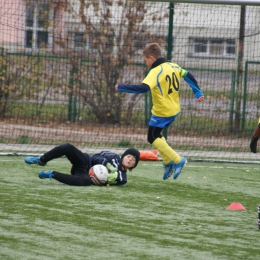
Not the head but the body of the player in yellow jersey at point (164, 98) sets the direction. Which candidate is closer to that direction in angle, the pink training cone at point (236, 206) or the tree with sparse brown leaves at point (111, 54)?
the tree with sparse brown leaves

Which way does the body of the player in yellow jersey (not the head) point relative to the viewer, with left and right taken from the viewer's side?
facing away from the viewer and to the left of the viewer

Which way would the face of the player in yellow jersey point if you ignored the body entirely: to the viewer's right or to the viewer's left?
to the viewer's left

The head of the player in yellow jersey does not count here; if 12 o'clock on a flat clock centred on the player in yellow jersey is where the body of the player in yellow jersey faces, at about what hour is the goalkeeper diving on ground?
The goalkeeper diving on ground is roughly at 10 o'clock from the player in yellow jersey.

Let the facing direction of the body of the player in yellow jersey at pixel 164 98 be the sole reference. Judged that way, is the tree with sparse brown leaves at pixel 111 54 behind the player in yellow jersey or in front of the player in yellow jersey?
in front

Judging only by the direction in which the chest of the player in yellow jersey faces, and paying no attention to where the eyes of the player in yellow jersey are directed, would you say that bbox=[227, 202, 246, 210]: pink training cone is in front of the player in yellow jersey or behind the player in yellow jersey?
behind
